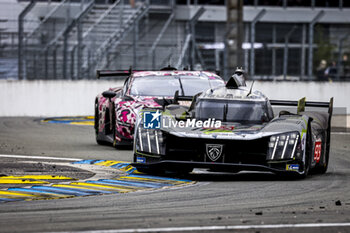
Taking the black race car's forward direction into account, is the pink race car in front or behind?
behind

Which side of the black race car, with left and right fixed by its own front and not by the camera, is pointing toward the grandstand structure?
back

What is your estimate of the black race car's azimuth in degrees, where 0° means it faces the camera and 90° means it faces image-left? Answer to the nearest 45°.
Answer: approximately 0°
